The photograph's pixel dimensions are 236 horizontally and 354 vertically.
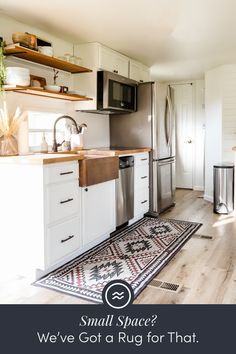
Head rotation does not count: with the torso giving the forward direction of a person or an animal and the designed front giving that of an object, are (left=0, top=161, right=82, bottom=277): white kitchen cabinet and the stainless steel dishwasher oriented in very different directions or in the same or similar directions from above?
same or similar directions

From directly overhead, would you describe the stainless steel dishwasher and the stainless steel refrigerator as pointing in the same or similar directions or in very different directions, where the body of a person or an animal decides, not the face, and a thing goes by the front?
same or similar directions

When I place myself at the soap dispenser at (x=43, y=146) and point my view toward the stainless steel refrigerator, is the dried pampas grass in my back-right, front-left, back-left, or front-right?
back-right

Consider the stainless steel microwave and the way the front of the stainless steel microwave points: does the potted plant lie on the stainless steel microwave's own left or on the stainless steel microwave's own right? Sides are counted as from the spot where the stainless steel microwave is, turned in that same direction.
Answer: on the stainless steel microwave's own right

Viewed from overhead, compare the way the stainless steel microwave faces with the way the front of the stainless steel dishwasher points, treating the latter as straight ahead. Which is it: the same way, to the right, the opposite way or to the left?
the same way

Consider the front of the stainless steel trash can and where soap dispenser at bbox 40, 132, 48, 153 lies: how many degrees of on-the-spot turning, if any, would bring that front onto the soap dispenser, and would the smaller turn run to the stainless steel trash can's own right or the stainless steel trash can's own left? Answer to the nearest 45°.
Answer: approximately 45° to the stainless steel trash can's own right

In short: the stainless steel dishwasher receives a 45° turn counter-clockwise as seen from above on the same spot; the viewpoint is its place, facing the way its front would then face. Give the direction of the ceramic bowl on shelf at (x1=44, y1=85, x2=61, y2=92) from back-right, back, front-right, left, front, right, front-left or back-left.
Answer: back-right

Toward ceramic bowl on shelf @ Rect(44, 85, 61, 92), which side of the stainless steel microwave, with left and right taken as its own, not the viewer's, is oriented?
right

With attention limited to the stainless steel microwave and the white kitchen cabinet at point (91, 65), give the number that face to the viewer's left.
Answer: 0

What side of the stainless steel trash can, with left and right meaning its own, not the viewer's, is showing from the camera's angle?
front

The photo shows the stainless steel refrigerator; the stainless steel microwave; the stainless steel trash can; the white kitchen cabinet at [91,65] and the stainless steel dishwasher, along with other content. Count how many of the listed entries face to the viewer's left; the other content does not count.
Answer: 0
